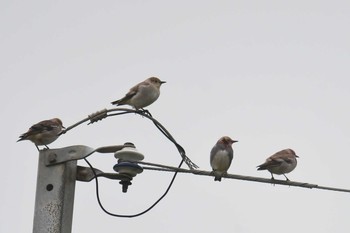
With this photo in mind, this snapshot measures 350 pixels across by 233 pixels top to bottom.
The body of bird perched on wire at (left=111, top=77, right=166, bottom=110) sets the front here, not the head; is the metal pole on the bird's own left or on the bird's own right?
on the bird's own right

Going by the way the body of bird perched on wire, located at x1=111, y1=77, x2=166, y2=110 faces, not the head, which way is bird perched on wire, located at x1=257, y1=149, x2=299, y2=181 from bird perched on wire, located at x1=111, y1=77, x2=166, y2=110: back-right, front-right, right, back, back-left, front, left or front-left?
front

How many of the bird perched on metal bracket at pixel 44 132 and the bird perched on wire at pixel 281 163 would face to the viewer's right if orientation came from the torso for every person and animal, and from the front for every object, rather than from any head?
2

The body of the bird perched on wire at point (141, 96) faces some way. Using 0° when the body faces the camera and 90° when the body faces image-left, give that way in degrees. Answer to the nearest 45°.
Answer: approximately 270°

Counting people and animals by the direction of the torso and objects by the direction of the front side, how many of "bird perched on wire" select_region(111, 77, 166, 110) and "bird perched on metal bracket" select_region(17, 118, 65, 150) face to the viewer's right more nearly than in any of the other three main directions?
2

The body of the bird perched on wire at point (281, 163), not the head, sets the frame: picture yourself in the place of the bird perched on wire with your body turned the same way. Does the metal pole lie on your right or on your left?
on your right

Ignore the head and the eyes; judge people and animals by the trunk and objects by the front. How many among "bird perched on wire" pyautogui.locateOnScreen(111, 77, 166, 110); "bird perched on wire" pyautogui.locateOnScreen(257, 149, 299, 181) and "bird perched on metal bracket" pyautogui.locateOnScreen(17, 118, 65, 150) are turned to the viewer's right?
3

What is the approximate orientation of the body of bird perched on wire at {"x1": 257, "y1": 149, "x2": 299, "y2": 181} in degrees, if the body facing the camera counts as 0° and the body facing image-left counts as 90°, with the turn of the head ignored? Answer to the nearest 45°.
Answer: approximately 270°

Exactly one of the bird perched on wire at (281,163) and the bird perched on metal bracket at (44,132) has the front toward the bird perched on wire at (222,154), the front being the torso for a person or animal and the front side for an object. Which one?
the bird perched on metal bracket at (44,132)

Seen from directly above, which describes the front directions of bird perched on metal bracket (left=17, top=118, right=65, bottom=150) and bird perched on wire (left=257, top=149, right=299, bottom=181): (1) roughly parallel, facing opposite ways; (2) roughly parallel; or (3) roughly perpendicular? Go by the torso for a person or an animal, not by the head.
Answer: roughly parallel

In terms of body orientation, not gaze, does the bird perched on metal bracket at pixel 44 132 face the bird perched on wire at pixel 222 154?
yes

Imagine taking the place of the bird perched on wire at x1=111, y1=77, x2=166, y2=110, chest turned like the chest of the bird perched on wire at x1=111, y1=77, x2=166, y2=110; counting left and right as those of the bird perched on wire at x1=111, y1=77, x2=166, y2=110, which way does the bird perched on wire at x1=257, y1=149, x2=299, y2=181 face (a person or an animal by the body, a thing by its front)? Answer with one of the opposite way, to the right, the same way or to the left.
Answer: the same way

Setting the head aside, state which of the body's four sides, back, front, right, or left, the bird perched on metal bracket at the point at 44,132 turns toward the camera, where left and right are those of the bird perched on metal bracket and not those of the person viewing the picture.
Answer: right
